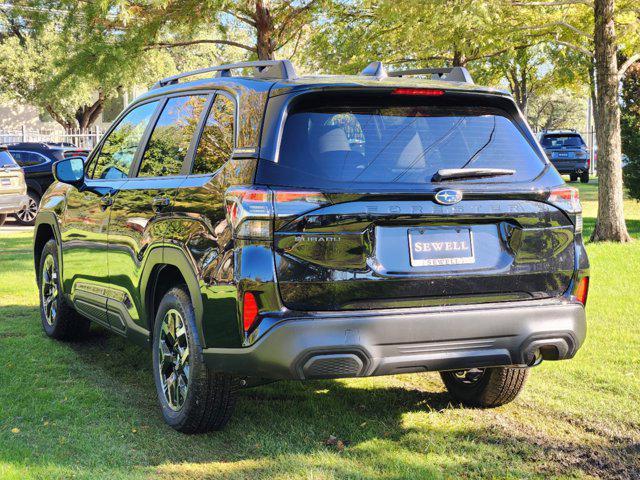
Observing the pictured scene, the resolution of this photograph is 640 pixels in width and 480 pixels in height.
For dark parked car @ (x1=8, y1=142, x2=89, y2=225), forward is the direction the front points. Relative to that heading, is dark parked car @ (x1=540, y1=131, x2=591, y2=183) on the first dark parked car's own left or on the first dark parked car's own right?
on the first dark parked car's own right

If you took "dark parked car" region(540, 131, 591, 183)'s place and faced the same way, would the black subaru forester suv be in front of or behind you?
behind

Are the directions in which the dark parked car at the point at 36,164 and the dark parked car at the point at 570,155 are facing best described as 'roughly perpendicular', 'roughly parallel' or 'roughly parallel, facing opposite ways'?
roughly perpendicular

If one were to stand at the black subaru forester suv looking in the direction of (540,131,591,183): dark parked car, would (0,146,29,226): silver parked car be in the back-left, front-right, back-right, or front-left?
front-left

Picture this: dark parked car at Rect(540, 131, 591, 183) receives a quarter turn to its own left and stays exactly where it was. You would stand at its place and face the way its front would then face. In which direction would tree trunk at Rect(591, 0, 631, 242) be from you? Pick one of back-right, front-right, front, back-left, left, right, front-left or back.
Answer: left

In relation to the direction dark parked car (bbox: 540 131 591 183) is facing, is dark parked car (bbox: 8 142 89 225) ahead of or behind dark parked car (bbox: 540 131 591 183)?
behind

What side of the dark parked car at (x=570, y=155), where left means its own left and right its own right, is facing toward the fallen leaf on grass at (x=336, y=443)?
back

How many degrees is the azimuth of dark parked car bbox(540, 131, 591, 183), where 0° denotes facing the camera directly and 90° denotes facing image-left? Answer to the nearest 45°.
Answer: approximately 180°

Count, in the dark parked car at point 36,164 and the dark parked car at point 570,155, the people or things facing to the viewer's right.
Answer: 0

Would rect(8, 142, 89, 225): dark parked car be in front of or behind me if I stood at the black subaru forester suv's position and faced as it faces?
in front

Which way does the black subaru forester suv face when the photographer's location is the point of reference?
facing away from the viewer and to the left of the viewer
